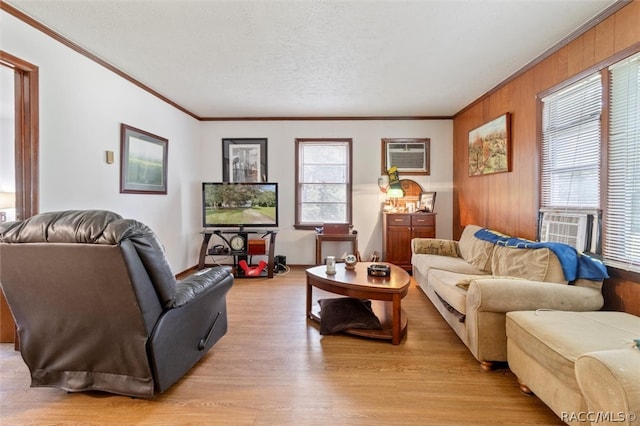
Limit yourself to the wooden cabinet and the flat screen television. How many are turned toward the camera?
2

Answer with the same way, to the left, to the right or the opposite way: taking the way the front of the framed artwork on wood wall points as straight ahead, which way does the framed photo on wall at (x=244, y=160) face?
to the left

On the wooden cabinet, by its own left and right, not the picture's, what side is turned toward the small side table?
right

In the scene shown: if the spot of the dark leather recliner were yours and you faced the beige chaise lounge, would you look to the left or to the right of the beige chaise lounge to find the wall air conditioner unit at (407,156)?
left

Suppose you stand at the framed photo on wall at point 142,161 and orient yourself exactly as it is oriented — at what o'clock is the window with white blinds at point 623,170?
The window with white blinds is roughly at 12 o'clock from the framed photo on wall.

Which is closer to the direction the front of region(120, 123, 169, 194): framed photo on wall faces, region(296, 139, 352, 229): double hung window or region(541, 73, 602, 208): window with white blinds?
the window with white blinds

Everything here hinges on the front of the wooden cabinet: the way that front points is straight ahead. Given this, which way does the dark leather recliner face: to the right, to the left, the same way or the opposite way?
the opposite way

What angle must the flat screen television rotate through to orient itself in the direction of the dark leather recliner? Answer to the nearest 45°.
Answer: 0° — it already faces it

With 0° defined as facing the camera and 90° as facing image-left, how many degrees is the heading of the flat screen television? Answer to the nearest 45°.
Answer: approximately 0°
